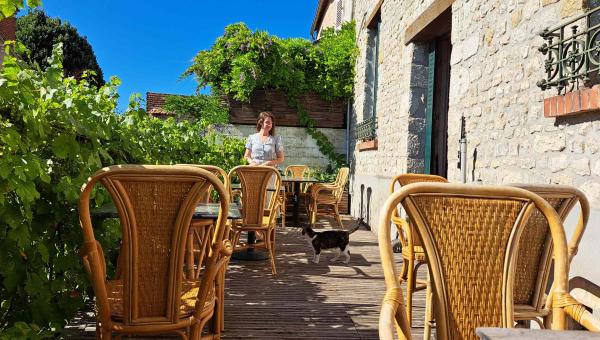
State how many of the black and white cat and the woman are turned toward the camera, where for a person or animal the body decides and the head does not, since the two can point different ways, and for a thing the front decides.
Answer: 1

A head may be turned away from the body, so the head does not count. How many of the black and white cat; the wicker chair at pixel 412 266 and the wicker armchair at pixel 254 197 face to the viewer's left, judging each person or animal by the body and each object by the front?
1

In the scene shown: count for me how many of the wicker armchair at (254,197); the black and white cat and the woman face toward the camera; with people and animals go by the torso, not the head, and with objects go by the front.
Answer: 1

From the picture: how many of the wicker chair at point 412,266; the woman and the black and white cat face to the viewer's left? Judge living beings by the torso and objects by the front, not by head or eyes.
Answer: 1

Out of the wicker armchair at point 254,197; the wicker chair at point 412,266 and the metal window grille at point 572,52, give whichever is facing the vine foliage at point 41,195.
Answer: the metal window grille

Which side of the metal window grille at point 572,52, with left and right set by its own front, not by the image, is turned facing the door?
right

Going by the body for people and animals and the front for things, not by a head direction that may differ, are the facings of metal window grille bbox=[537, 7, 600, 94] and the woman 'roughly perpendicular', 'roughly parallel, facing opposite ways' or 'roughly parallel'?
roughly perpendicular

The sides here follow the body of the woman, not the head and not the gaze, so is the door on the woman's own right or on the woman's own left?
on the woman's own left

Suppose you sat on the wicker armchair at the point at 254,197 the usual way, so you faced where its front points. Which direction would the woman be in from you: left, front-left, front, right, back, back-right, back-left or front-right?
front-left

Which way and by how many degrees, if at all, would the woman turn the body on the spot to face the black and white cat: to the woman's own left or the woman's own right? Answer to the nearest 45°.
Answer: approximately 45° to the woman's own left

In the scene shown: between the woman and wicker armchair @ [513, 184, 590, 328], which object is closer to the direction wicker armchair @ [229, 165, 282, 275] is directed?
the woman

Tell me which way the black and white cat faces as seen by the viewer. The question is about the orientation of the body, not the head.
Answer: to the viewer's left

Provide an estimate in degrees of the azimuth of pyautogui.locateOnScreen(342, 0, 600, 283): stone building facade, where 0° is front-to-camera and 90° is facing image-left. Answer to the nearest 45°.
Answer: approximately 45°

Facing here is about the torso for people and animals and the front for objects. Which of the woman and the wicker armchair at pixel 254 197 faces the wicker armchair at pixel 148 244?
the woman

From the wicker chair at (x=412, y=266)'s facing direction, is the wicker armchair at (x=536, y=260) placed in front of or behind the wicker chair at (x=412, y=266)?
in front
